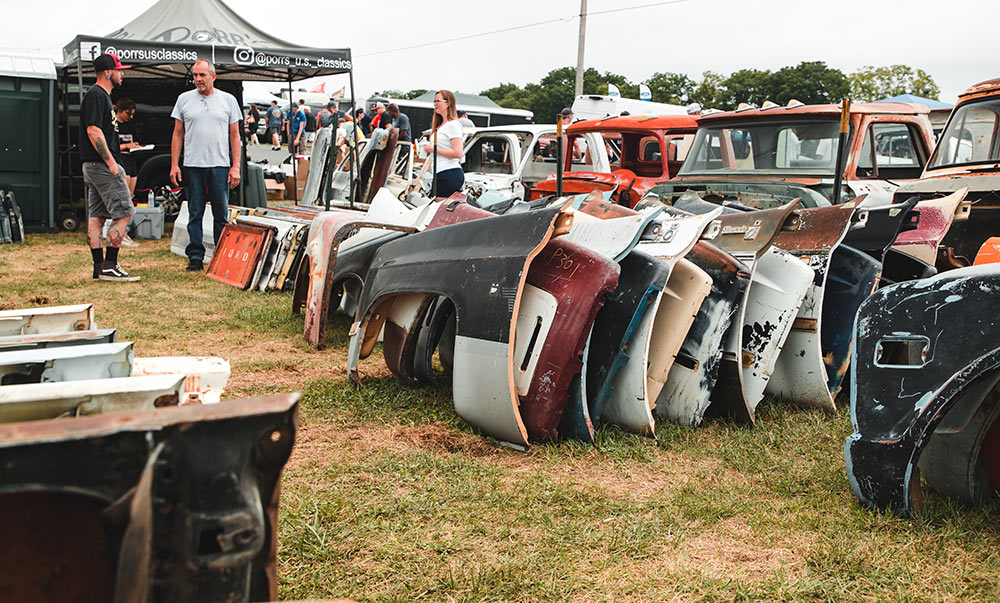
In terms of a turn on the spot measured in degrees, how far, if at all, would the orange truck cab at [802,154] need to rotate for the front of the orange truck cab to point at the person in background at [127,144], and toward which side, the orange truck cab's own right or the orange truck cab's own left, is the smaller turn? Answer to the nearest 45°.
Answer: approximately 45° to the orange truck cab's own right

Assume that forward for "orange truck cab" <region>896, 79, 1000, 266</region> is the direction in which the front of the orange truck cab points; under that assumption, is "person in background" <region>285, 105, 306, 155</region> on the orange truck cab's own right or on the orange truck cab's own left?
on the orange truck cab's own right

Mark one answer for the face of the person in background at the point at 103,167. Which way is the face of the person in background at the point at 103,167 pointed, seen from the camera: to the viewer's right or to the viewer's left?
to the viewer's right

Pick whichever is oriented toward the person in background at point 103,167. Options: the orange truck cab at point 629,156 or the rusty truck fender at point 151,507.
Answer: the orange truck cab

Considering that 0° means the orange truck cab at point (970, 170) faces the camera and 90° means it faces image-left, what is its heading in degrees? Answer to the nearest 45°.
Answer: approximately 45°

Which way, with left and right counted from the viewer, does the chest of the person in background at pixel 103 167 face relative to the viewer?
facing to the right of the viewer
